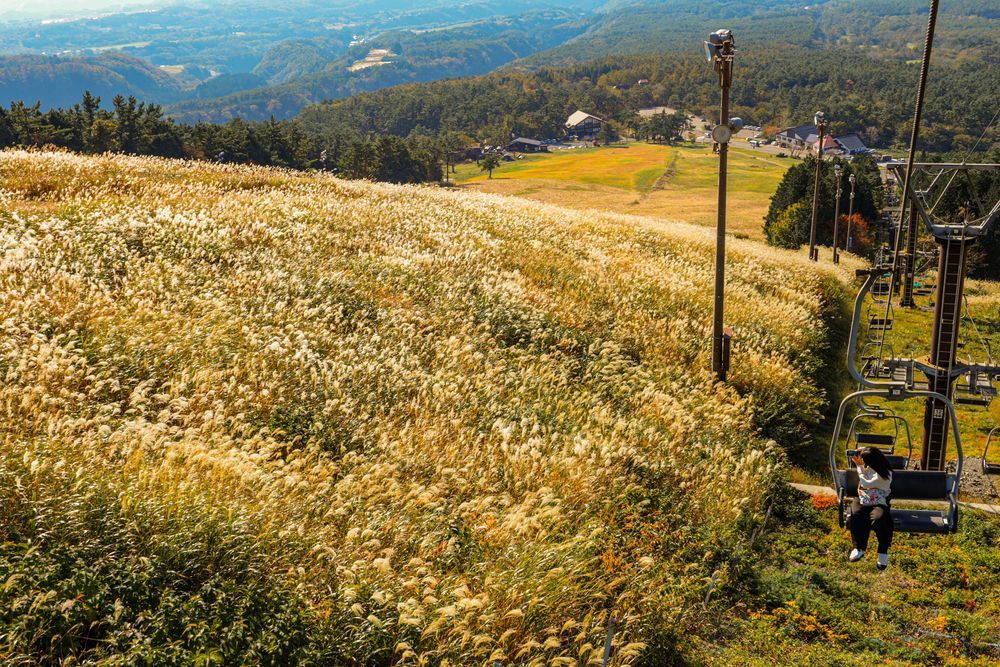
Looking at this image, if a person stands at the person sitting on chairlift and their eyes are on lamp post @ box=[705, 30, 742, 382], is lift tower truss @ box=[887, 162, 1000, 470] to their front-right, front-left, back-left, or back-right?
front-right

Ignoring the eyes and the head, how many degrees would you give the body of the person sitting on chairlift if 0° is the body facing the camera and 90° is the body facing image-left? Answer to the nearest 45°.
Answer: approximately 45°

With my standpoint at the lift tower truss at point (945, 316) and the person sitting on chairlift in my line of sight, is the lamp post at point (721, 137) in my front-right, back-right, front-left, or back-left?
back-right

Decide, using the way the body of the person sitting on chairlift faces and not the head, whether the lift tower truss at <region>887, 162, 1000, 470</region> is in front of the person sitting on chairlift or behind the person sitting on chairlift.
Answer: behind

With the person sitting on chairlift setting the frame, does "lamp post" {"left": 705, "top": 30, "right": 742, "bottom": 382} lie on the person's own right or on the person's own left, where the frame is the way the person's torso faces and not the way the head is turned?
on the person's own right
